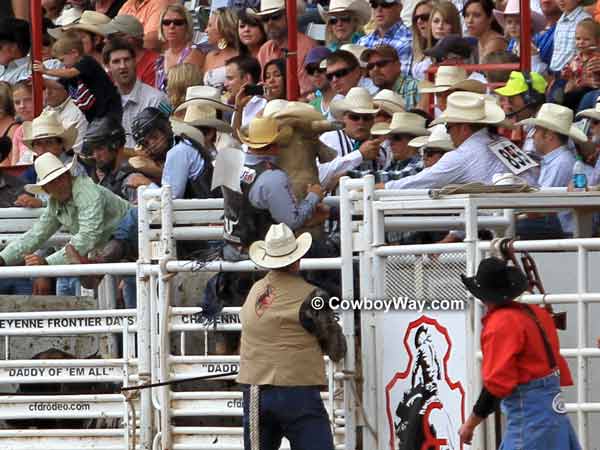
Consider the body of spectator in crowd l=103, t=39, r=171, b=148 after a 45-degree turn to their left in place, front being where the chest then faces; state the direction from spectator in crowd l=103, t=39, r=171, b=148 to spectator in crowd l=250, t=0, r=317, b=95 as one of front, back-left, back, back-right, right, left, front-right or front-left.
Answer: front-left

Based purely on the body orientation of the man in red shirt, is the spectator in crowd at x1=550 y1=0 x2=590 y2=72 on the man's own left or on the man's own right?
on the man's own right

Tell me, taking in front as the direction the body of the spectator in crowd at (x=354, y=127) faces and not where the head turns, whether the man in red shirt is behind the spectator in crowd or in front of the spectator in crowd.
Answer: in front

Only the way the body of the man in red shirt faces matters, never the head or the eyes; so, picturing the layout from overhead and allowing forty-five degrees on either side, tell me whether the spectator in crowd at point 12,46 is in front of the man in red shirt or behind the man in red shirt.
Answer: in front

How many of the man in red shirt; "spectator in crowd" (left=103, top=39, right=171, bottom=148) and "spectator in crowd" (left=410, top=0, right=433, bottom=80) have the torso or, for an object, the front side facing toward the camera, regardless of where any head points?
2

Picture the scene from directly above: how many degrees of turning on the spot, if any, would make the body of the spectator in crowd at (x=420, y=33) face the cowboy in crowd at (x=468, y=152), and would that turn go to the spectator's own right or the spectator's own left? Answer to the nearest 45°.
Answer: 0° — they already face them

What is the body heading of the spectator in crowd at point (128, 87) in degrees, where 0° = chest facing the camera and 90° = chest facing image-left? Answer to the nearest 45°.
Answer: approximately 0°
